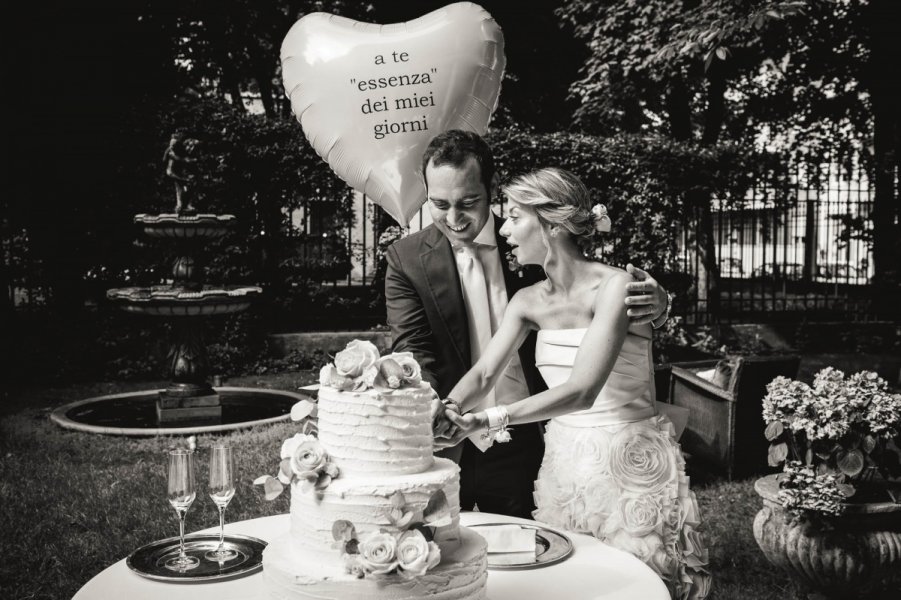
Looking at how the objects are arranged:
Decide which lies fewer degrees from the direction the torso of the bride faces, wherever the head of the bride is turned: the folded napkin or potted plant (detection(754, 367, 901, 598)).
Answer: the folded napkin

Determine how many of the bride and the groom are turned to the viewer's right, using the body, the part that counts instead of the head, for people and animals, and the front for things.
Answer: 0

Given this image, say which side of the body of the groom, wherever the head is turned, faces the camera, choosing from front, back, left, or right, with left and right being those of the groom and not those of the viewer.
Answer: front

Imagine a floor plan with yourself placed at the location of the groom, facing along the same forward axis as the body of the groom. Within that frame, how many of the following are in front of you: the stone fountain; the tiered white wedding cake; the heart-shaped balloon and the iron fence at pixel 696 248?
1

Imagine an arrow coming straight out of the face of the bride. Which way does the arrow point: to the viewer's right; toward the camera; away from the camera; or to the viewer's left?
to the viewer's left

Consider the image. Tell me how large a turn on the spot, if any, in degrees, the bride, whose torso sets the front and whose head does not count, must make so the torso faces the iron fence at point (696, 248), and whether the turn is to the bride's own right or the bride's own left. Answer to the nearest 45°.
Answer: approximately 135° to the bride's own right

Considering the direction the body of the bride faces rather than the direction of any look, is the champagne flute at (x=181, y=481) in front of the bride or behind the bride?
in front

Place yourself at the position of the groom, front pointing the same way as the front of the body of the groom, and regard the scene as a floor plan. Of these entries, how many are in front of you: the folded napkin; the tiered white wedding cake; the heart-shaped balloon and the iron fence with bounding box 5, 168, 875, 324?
2

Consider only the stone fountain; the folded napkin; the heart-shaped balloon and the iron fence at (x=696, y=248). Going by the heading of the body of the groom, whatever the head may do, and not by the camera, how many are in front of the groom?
1

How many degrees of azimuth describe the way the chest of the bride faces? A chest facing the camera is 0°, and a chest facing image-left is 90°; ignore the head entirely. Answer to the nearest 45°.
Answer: approximately 45°

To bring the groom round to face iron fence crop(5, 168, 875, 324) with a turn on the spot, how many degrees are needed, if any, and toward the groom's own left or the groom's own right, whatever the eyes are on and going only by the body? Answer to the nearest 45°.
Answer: approximately 180°

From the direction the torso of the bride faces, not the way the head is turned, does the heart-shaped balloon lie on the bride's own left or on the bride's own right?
on the bride's own right

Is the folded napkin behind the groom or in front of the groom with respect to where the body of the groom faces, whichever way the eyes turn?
in front

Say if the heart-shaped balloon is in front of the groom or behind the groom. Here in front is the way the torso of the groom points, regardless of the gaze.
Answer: behind

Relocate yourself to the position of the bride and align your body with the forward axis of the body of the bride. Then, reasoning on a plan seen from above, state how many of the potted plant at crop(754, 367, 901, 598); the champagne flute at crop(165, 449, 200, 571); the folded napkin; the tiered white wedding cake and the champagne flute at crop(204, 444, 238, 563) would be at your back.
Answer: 1
